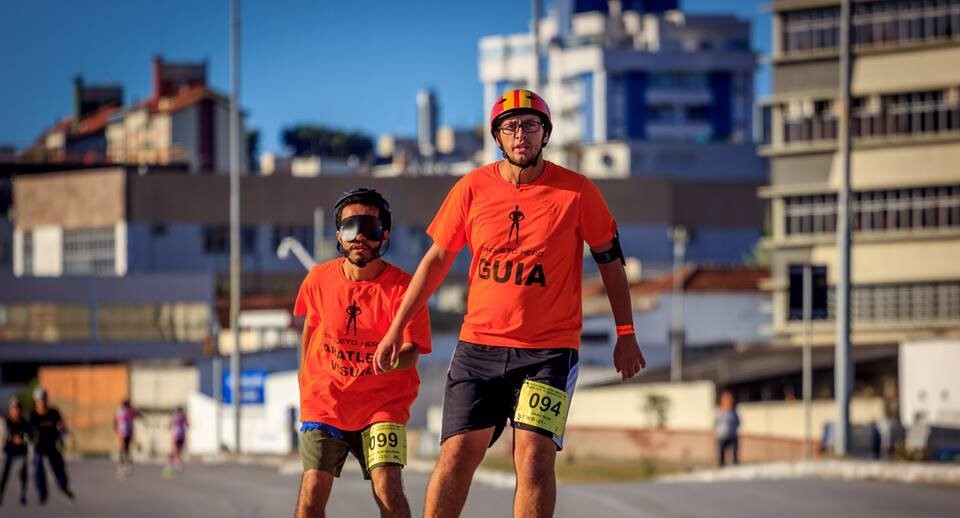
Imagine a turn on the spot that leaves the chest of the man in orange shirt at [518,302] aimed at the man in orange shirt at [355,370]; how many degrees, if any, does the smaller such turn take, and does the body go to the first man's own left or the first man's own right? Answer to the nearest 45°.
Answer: approximately 135° to the first man's own right

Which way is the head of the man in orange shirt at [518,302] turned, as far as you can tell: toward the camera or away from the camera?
toward the camera

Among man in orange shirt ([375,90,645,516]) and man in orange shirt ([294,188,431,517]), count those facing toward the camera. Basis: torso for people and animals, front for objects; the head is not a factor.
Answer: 2

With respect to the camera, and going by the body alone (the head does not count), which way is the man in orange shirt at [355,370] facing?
toward the camera

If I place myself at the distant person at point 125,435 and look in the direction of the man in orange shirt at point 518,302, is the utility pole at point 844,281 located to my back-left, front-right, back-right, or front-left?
front-left

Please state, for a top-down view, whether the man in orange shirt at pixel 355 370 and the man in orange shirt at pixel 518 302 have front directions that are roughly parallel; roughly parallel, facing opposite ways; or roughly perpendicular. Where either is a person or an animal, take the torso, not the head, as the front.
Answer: roughly parallel

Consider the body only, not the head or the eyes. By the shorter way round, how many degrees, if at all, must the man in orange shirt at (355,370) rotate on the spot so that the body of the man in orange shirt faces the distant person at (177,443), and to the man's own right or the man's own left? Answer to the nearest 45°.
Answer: approximately 180°

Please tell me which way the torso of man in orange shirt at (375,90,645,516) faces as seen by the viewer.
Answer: toward the camera

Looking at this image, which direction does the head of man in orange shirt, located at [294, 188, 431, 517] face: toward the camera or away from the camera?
toward the camera
